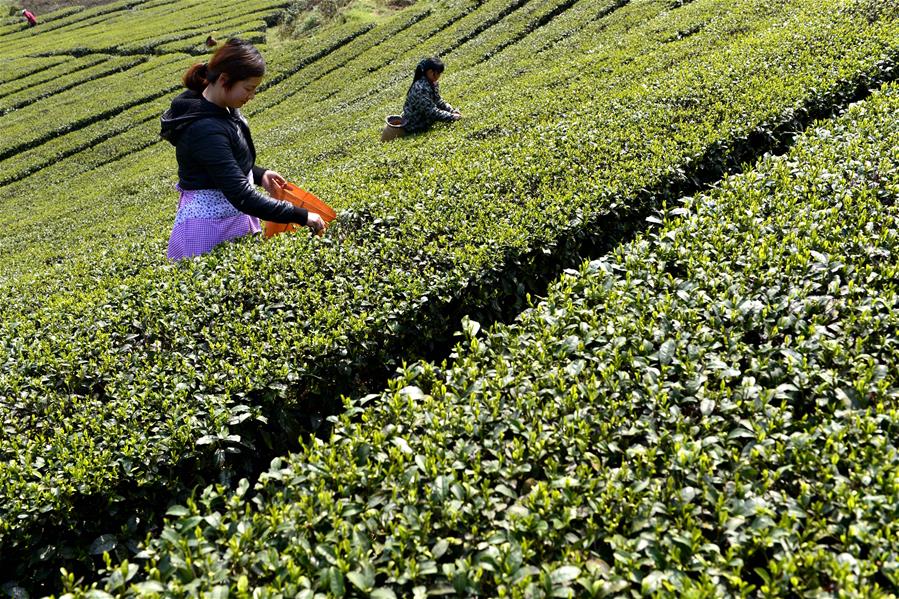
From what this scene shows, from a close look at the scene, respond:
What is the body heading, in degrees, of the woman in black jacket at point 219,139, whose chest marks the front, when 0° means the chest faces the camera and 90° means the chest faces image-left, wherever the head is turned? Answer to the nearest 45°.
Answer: approximately 270°

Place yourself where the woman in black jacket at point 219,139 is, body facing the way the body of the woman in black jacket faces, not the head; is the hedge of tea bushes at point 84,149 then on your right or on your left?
on your left

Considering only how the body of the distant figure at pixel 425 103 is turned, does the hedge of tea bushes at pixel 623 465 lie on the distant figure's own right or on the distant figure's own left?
on the distant figure's own right

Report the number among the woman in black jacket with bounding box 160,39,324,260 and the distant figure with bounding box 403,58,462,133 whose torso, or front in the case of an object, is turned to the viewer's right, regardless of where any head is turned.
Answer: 2

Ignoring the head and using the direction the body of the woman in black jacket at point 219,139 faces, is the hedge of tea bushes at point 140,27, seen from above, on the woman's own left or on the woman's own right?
on the woman's own left

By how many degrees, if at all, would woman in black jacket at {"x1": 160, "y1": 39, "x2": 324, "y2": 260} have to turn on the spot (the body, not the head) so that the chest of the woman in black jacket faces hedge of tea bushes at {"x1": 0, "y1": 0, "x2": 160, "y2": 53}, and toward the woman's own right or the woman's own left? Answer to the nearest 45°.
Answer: approximately 90° to the woman's own left

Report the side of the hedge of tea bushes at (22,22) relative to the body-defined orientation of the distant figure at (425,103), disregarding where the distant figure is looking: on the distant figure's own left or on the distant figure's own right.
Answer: on the distant figure's own left

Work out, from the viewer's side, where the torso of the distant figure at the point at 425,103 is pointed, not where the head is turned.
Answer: to the viewer's right

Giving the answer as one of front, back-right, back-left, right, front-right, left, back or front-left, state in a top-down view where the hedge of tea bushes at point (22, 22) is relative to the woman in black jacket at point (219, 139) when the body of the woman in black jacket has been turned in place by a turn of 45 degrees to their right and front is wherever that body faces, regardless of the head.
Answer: back-left

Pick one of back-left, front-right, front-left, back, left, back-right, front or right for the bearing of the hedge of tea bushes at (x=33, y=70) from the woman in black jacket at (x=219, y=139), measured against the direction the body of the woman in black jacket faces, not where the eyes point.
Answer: left
